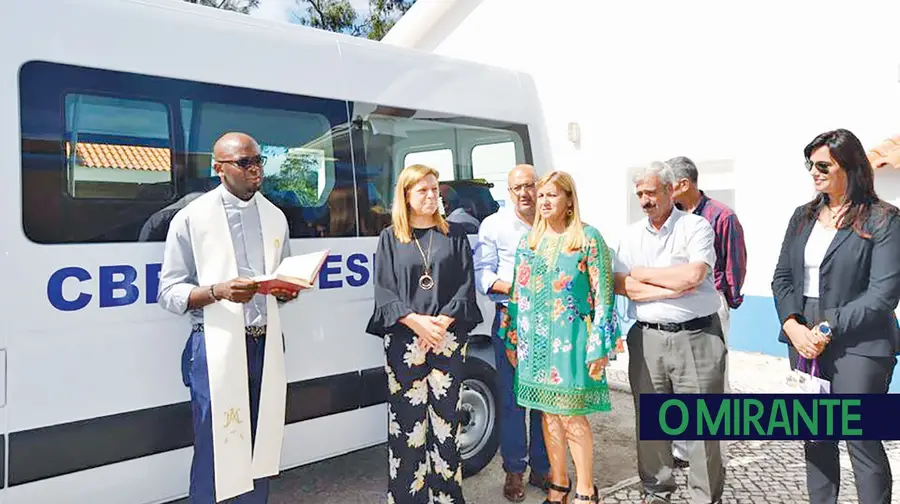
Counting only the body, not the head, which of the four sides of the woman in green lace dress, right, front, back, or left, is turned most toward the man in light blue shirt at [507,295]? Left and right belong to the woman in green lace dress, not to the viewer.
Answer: right

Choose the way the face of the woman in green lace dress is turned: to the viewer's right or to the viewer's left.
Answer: to the viewer's left

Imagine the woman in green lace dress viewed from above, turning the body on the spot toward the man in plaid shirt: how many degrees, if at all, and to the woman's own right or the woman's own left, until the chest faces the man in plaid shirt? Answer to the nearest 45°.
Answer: approximately 180°

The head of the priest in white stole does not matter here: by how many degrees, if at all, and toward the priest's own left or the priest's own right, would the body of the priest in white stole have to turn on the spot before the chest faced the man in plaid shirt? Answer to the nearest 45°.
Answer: approximately 45° to the priest's own left

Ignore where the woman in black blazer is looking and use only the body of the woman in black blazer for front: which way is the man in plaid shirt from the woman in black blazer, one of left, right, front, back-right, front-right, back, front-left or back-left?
right

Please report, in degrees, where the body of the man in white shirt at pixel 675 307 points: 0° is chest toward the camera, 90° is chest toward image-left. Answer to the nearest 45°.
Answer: approximately 45°

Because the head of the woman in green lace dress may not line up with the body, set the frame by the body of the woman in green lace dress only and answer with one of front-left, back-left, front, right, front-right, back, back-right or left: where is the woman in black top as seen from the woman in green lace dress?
front-right

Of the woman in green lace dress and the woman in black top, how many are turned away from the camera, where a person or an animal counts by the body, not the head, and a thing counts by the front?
0

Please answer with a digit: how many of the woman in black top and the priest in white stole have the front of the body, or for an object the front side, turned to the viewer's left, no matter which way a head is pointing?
0
